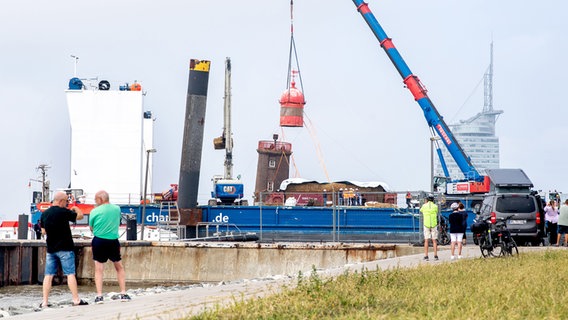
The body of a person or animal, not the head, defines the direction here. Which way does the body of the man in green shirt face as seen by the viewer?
away from the camera

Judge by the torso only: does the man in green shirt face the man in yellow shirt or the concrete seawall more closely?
the concrete seawall

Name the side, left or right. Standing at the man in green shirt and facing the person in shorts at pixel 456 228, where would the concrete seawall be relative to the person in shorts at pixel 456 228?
left

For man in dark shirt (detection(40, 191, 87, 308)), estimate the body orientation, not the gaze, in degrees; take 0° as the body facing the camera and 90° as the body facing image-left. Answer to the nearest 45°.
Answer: approximately 225°

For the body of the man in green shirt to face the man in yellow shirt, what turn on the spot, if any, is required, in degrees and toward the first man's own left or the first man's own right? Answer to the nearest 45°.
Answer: approximately 45° to the first man's own right

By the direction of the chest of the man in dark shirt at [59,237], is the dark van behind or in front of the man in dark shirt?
in front

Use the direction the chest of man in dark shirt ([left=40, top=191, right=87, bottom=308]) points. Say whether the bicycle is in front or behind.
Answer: in front
